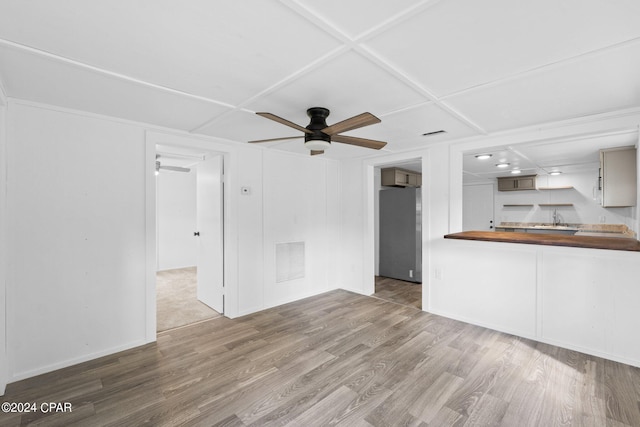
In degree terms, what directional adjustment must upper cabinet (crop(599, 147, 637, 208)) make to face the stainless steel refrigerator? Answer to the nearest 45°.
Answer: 0° — it already faces it

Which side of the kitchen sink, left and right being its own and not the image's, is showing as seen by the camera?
front

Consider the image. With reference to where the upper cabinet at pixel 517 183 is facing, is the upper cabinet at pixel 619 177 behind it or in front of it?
in front

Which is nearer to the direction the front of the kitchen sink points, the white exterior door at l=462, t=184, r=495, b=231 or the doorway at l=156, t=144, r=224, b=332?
the doorway

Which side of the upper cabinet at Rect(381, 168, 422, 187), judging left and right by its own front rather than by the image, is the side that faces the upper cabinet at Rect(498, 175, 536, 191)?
left

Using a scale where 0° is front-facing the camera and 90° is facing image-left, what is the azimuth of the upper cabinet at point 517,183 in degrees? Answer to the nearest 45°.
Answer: approximately 0°

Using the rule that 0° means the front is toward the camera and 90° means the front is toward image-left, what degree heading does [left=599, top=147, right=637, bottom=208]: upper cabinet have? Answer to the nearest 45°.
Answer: approximately 90°

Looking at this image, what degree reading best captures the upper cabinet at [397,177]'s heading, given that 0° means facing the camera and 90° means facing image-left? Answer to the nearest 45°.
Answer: approximately 315°

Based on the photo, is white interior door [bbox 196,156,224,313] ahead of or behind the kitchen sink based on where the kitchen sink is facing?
ahead
